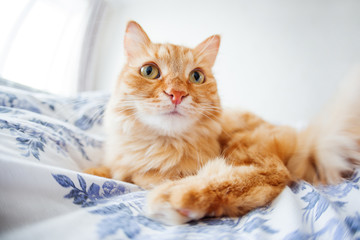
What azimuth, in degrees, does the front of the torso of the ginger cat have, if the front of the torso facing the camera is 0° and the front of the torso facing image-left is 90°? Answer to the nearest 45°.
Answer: approximately 45°
